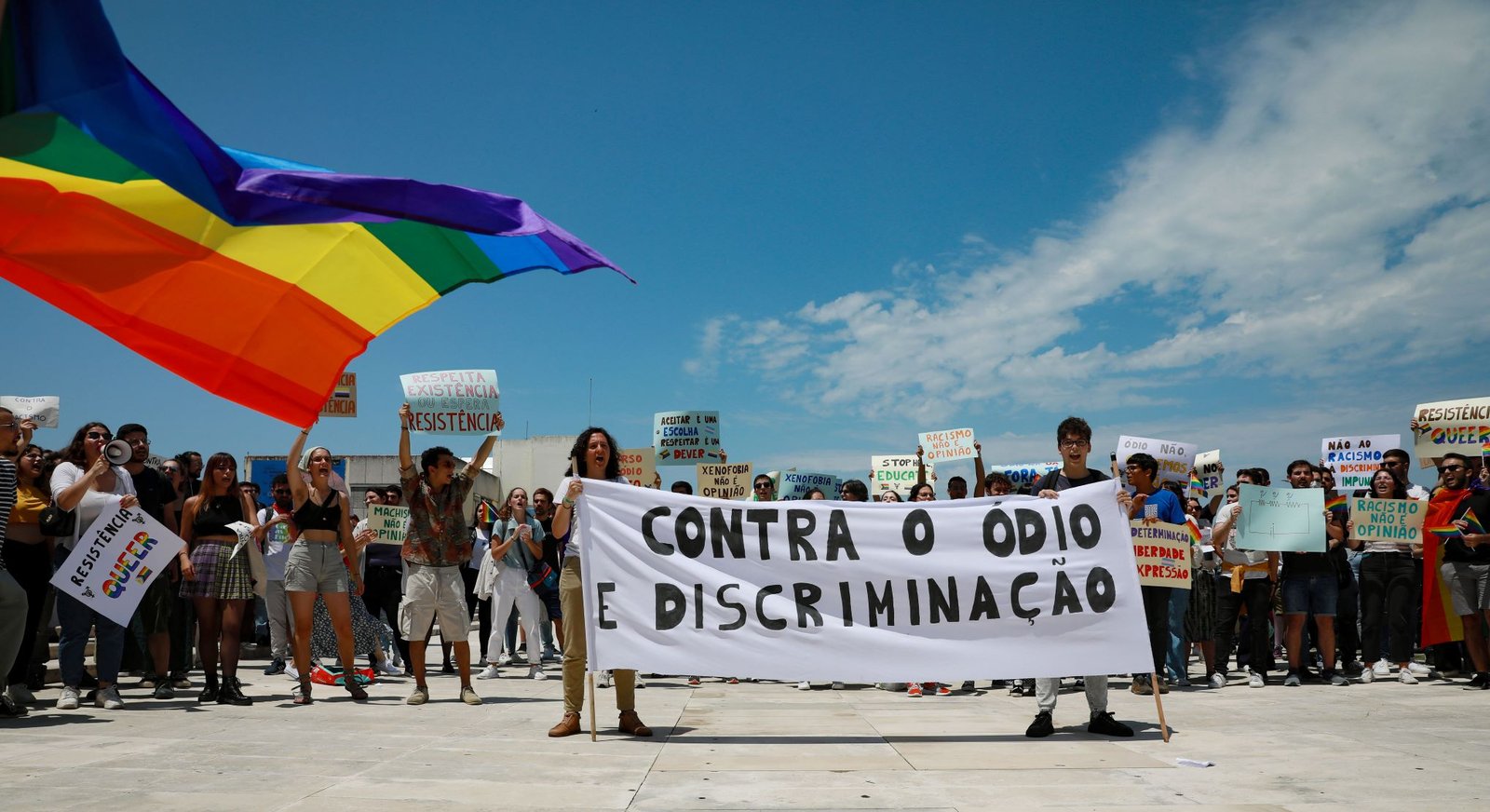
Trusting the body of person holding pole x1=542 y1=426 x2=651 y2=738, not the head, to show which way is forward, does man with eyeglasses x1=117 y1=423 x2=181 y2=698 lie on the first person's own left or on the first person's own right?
on the first person's own right

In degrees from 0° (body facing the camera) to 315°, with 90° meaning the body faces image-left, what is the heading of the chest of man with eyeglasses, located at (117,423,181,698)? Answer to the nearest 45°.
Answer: approximately 315°

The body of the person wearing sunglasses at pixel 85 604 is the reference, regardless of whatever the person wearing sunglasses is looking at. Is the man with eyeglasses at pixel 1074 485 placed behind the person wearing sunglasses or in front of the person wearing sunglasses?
in front

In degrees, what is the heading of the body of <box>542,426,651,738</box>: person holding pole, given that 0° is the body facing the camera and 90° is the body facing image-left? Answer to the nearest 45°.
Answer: approximately 0°

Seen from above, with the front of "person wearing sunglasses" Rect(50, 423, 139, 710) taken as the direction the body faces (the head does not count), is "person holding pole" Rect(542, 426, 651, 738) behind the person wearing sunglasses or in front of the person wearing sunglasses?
in front

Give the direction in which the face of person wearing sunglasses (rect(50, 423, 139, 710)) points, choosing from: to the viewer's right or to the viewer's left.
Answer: to the viewer's right

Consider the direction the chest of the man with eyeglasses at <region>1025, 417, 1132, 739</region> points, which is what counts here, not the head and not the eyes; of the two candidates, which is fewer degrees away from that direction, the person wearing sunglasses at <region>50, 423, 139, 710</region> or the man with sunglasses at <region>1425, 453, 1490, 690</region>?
the person wearing sunglasses

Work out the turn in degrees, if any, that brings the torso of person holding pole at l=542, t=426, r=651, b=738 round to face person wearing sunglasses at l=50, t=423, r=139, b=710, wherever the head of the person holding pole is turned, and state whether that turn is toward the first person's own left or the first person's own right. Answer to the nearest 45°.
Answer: approximately 135° to the first person's own right

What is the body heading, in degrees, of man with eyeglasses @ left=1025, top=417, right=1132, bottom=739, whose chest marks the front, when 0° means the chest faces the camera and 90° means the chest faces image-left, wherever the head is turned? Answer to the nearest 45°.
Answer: approximately 0°

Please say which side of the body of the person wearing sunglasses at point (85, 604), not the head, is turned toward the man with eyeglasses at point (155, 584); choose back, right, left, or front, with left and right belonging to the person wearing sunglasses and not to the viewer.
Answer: left

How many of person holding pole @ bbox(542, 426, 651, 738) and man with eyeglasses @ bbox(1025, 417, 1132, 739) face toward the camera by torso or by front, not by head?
2
